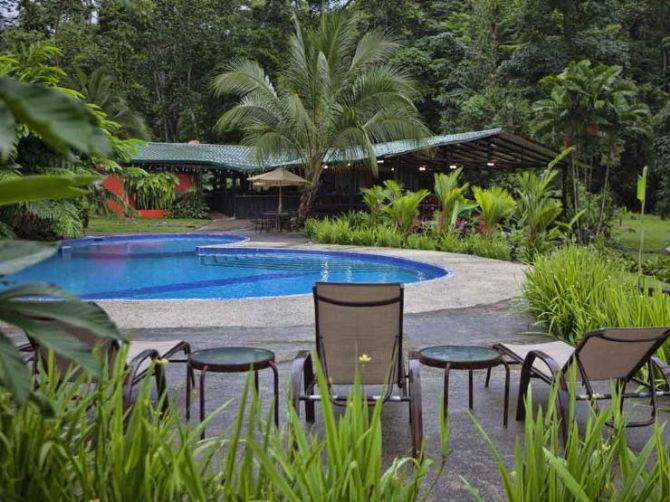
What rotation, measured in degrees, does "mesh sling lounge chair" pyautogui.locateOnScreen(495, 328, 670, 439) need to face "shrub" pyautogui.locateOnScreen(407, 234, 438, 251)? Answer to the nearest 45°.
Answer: approximately 45° to its right

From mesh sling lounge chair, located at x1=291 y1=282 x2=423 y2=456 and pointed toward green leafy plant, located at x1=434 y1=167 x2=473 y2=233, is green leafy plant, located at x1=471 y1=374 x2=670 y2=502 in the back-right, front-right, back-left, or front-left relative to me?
back-right

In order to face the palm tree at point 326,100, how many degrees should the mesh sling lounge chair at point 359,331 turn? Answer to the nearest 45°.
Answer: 0° — it already faces it

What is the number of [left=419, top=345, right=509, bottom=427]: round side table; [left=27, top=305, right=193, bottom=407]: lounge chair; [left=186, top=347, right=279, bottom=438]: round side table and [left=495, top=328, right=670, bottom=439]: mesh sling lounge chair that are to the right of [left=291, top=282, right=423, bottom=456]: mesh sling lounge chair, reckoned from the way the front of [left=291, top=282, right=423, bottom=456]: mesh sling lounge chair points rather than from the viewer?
2

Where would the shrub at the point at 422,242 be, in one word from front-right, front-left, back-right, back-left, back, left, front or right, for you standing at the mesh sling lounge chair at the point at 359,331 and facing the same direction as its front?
front

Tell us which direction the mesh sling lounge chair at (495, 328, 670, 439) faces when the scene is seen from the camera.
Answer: facing away from the viewer and to the left of the viewer

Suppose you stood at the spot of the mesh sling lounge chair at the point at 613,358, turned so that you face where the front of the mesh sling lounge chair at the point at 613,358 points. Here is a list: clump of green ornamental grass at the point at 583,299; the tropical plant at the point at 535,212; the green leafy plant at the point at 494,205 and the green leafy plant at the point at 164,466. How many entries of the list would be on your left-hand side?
1

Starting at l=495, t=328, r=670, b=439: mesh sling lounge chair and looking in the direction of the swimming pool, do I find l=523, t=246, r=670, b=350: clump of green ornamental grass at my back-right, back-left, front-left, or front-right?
front-right

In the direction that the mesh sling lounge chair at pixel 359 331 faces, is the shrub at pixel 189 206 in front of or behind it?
in front

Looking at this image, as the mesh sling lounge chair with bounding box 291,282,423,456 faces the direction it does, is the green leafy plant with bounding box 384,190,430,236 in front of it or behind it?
in front

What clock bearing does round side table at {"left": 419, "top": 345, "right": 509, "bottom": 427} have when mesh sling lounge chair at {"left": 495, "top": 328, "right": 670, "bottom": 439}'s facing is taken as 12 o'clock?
The round side table is roughly at 11 o'clock from the mesh sling lounge chair.

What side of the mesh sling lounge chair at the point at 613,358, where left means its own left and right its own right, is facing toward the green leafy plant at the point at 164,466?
left

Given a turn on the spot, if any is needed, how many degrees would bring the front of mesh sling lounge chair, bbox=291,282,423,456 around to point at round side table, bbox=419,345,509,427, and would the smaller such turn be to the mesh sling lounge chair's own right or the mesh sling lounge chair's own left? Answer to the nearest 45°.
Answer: approximately 90° to the mesh sling lounge chair's own right

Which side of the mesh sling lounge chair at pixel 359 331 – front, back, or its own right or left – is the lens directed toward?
back
